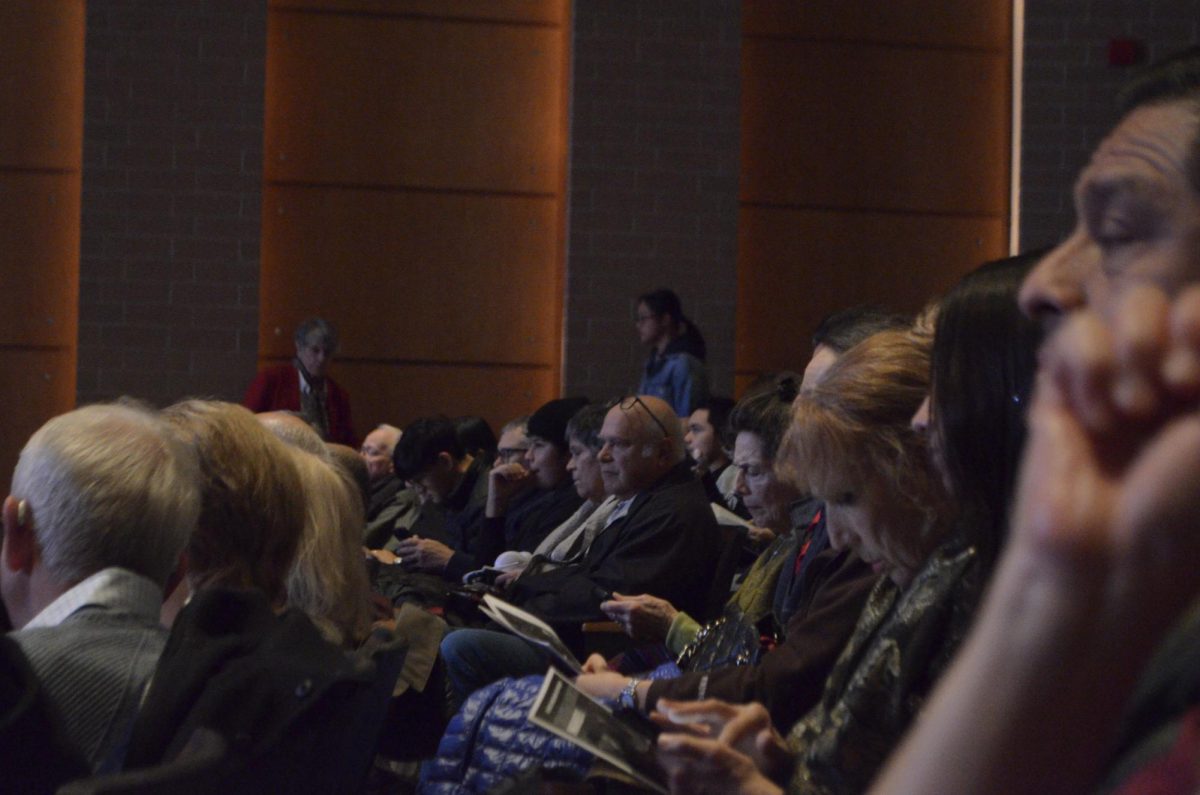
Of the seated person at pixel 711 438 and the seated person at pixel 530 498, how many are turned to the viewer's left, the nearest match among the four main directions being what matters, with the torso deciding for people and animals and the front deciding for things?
2

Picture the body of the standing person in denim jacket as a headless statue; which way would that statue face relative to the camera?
to the viewer's left

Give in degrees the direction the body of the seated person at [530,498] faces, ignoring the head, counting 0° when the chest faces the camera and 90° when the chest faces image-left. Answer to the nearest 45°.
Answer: approximately 90°

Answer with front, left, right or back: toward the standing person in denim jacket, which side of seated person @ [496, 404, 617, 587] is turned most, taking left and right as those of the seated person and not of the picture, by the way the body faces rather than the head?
right

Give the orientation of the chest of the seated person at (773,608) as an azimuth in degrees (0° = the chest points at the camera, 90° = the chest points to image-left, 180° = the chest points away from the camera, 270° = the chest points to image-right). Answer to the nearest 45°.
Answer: approximately 90°

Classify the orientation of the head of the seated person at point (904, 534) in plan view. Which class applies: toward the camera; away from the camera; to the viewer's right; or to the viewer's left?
to the viewer's left

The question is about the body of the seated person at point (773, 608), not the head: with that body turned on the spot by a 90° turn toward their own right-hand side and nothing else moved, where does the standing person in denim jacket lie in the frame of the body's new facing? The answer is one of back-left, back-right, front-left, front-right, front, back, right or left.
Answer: front

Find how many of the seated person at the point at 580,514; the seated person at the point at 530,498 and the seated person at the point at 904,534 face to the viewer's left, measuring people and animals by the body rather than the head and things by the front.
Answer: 3

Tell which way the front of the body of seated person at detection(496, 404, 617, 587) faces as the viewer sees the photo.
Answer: to the viewer's left

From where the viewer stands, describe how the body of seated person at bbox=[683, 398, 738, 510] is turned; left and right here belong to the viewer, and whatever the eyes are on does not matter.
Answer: facing to the left of the viewer

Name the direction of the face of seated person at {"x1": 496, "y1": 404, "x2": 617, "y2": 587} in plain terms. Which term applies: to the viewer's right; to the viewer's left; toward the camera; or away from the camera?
to the viewer's left

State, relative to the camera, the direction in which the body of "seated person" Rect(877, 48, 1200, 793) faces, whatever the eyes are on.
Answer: to the viewer's left

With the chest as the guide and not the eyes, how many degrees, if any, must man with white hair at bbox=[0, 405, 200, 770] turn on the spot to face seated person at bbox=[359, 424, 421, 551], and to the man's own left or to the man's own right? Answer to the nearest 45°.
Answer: approximately 45° to the man's own right

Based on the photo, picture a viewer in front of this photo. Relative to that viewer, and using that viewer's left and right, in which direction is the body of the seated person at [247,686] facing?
facing away from the viewer and to the left of the viewer
